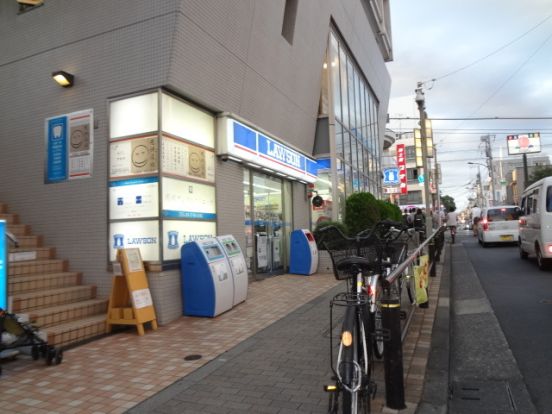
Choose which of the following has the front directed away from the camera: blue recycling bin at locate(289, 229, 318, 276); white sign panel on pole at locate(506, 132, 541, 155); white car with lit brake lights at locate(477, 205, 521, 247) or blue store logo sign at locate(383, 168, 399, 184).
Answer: the white car with lit brake lights

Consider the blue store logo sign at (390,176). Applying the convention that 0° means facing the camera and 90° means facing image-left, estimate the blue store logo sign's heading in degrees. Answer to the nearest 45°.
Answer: approximately 0°

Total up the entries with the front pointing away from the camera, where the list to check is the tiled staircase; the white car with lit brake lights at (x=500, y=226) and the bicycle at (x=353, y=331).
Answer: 2

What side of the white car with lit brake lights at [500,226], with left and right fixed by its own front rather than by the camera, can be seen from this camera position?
back

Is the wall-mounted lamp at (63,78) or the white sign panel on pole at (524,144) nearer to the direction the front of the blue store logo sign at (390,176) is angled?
the wall-mounted lamp

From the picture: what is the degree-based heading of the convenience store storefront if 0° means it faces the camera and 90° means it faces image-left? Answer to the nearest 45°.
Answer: approximately 315°

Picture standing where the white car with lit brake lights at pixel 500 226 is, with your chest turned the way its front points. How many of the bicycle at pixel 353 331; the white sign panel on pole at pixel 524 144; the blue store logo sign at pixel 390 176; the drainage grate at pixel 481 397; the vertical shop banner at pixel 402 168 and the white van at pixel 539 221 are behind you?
3

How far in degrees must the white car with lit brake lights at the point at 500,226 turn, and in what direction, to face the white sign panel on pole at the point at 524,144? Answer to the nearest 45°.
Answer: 0° — it already faces it

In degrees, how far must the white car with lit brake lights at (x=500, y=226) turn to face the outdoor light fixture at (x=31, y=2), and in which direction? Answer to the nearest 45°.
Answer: approximately 135° to its left

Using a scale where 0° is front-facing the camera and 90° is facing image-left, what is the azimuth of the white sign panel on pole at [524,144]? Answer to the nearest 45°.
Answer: approximately 0°

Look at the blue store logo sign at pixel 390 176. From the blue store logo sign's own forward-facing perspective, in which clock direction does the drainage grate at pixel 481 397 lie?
The drainage grate is roughly at 12 o'clock from the blue store logo sign.

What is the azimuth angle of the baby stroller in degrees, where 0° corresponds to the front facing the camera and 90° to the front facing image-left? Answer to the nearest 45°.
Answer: approximately 270°
